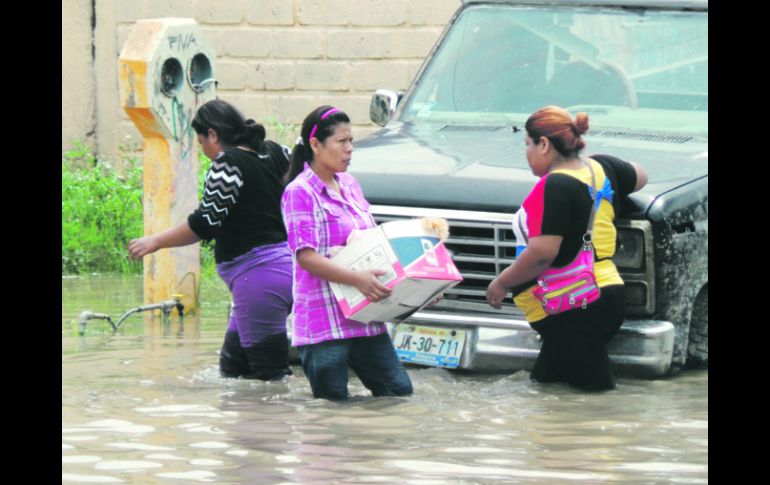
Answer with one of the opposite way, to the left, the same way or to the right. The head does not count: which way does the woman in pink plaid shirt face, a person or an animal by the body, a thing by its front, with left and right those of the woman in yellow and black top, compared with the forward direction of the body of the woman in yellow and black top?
the opposite way

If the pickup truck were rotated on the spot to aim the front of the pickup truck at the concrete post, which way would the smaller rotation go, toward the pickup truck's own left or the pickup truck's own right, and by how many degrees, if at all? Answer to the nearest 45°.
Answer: approximately 90° to the pickup truck's own right

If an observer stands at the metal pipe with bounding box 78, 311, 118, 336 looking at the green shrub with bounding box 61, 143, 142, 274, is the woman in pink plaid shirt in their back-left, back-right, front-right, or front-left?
back-right

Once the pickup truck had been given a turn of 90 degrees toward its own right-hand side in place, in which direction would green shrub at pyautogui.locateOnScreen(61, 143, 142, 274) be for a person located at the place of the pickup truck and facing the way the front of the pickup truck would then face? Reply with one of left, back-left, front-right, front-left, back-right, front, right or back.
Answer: front

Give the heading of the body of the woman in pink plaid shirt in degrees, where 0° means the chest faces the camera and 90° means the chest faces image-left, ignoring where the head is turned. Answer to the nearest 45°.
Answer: approximately 315°

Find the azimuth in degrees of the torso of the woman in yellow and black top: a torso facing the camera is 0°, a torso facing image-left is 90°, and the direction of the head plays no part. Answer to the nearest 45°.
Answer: approximately 135°

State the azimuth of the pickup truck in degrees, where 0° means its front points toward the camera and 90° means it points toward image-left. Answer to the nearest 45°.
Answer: approximately 45°

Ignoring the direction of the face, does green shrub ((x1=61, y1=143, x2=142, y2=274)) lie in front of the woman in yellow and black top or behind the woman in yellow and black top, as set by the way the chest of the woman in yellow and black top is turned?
in front

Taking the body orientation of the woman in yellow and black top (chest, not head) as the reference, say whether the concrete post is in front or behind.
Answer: in front

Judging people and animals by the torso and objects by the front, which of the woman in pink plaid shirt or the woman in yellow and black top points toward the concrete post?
the woman in yellow and black top

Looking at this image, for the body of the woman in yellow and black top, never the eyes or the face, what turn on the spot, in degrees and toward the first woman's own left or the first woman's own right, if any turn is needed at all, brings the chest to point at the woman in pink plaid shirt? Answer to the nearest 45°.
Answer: approximately 45° to the first woman's own left

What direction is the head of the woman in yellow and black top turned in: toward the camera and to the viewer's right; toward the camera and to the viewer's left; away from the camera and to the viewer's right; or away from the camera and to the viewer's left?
away from the camera and to the viewer's left

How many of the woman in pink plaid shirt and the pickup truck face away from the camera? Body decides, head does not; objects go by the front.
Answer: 0

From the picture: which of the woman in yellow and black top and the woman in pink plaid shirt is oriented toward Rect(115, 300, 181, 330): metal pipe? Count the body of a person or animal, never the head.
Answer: the woman in yellow and black top

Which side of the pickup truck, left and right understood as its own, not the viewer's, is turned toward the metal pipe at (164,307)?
right
